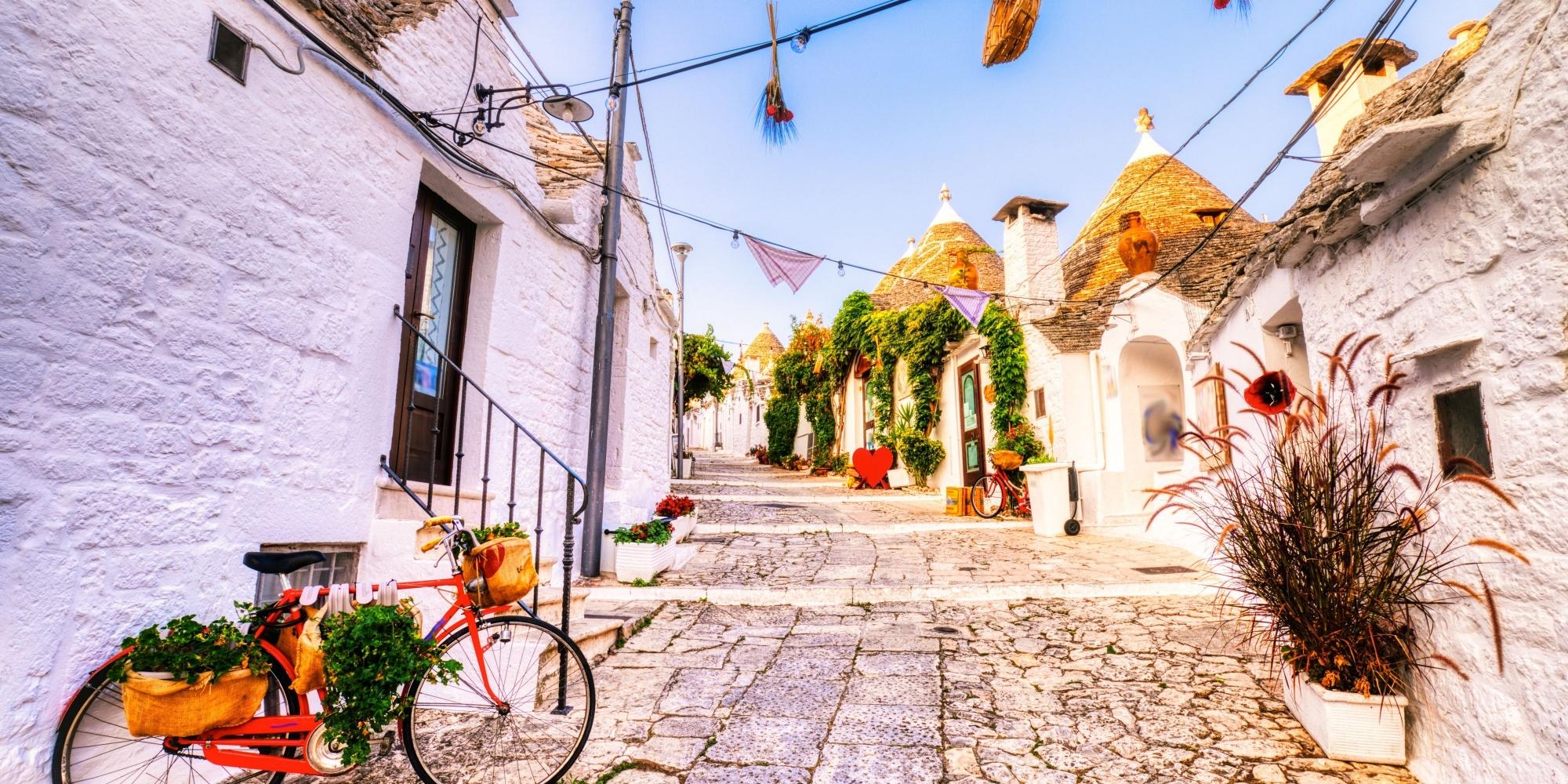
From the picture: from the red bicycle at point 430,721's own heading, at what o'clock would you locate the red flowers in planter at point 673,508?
The red flowers in planter is roughly at 10 o'clock from the red bicycle.

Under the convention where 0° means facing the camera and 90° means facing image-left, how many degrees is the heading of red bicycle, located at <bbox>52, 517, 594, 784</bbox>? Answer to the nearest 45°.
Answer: approximately 270°

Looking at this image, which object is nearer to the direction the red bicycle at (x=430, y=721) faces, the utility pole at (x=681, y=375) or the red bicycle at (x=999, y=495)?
the red bicycle

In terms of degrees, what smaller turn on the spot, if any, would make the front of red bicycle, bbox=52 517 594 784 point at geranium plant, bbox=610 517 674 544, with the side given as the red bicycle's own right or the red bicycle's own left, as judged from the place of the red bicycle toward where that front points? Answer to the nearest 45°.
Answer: approximately 45° to the red bicycle's own left

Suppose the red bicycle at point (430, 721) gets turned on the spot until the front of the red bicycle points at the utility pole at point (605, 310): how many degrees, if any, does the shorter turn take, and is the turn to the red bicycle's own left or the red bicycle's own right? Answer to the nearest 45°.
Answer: approximately 45° to the red bicycle's own left

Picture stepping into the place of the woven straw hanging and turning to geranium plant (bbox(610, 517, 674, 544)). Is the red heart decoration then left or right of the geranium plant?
right

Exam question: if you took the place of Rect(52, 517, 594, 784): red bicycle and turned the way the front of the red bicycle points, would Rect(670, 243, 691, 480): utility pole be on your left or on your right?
on your left
